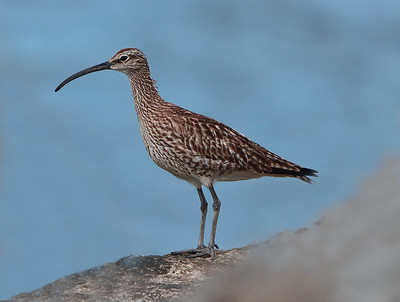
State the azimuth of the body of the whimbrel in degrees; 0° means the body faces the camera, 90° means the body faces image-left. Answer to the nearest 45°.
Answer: approximately 90°
